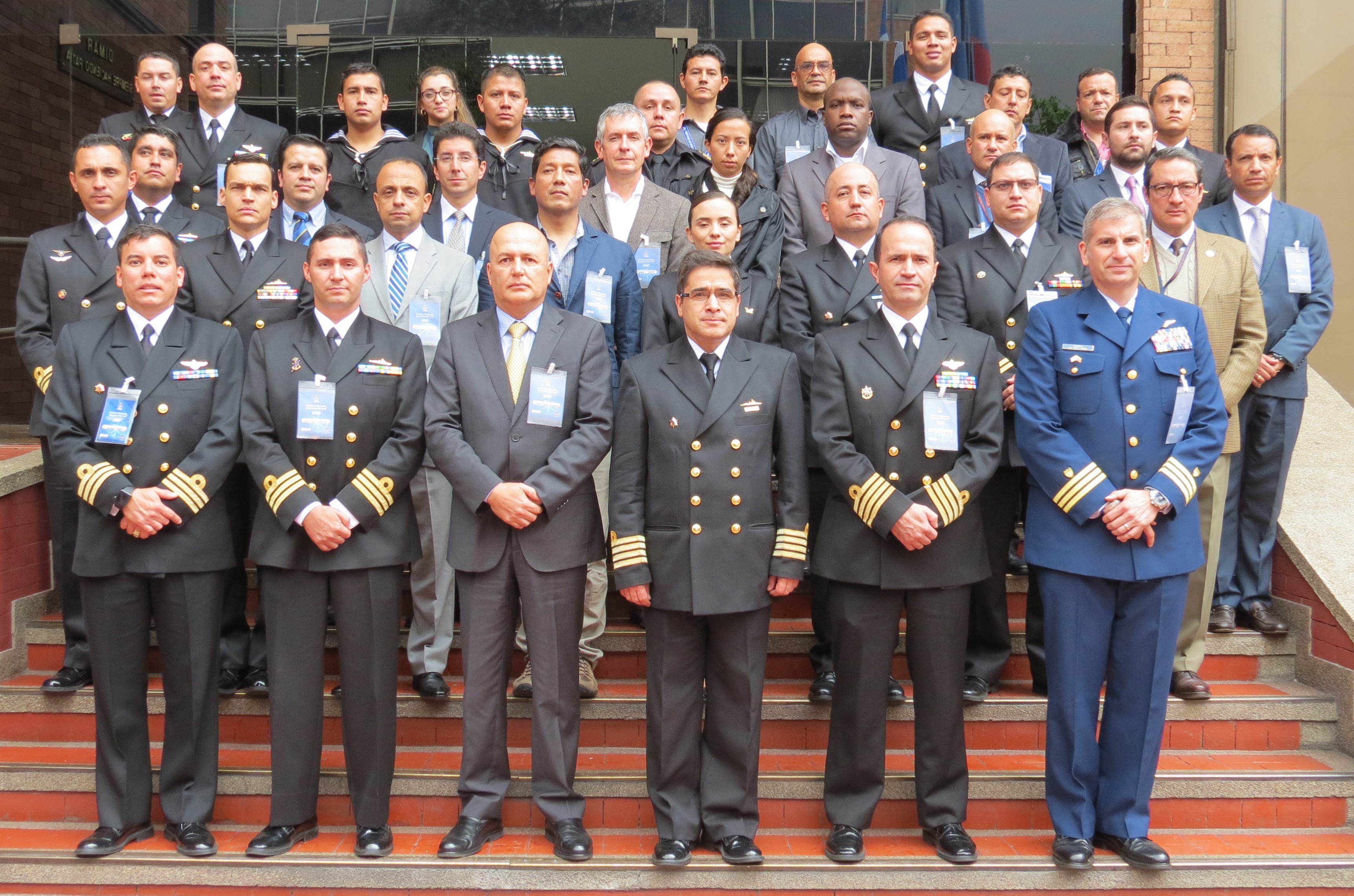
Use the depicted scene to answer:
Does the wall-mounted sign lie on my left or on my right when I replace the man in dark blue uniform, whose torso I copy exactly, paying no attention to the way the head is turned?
on my right

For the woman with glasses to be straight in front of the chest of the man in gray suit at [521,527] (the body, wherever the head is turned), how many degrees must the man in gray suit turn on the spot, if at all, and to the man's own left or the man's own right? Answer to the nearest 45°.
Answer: approximately 180°

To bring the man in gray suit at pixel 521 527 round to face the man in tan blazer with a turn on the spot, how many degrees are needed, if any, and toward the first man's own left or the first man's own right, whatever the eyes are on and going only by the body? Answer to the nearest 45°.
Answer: approximately 90° to the first man's own left

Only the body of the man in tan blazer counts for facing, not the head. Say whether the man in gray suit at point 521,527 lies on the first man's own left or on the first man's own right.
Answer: on the first man's own right
